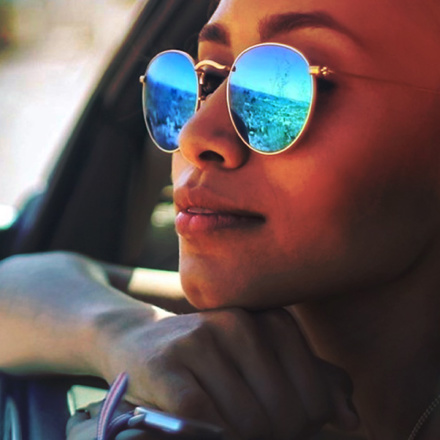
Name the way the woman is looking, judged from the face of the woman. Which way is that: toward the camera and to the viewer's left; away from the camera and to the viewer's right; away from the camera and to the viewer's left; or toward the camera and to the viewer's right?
toward the camera and to the viewer's left
